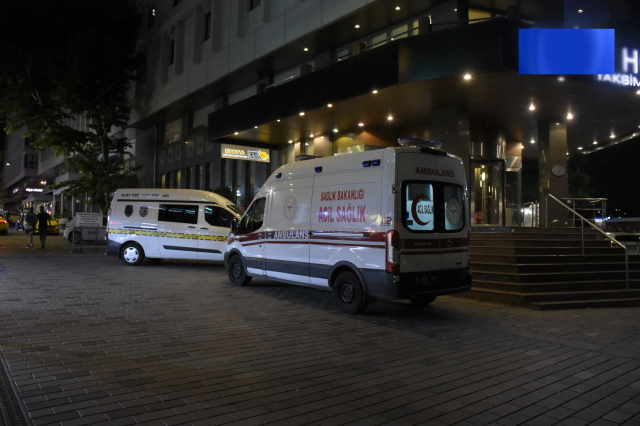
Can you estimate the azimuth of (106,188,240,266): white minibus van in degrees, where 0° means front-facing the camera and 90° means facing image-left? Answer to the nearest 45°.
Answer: approximately 270°

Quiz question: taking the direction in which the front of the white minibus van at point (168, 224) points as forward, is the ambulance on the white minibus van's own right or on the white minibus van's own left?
on the white minibus van's own right

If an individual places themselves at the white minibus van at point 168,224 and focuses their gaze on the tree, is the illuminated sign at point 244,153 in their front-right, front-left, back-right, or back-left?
front-right

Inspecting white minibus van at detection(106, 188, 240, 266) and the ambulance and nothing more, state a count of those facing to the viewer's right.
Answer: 1

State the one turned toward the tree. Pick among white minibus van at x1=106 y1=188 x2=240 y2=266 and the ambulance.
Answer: the ambulance

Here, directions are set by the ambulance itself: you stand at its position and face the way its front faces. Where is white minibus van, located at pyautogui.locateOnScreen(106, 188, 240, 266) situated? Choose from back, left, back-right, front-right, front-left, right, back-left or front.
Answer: front

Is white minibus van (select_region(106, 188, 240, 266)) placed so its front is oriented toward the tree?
no

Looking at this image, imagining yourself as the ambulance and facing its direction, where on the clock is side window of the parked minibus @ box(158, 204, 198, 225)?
The side window of the parked minibus is roughly at 12 o'clock from the ambulance.

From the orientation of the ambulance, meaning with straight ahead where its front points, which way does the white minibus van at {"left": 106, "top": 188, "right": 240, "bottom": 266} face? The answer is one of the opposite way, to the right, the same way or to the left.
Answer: to the right

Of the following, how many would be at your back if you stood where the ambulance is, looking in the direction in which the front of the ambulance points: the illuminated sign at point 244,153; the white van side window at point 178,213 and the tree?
0

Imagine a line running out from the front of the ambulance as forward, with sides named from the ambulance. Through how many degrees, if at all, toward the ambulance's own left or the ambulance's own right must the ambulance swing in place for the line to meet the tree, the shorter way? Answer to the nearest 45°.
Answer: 0° — it already faces it

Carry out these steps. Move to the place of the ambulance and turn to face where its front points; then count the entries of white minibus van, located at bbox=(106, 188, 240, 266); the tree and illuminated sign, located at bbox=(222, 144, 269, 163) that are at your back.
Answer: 0

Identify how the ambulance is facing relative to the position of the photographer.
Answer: facing away from the viewer and to the left of the viewer

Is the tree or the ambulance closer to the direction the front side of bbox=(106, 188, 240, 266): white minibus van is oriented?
the ambulance
